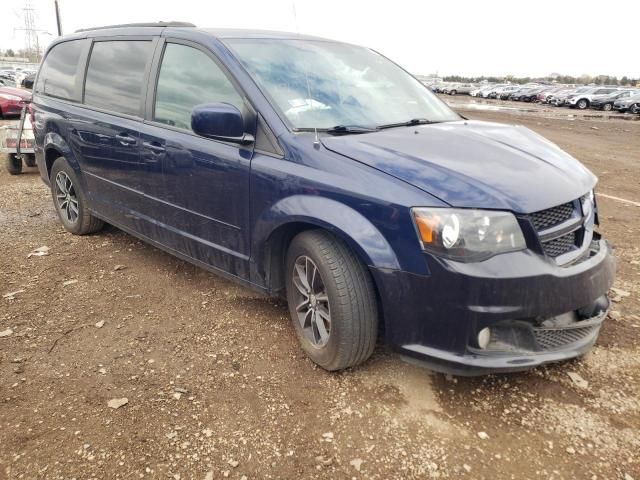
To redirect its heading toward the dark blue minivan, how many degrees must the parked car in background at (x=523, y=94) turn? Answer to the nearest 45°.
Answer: approximately 45° to its left

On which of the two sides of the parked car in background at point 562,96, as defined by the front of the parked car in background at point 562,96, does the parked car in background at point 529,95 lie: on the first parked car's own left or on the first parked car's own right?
on the first parked car's own right

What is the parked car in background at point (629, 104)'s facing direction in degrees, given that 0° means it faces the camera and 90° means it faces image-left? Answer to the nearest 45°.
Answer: approximately 45°

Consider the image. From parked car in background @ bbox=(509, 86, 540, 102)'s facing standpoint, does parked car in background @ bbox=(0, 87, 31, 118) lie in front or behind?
in front

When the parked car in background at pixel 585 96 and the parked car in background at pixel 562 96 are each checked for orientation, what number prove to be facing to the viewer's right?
0
